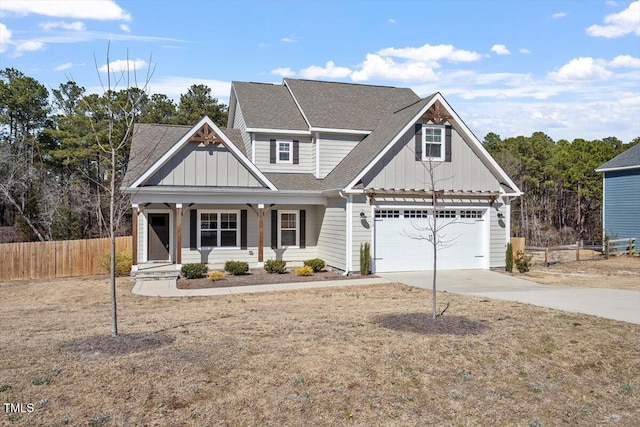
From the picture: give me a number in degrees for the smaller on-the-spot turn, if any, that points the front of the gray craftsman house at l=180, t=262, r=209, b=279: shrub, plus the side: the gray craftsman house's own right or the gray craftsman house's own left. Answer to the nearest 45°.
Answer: approximately 45° to the gray craftsman house's own right

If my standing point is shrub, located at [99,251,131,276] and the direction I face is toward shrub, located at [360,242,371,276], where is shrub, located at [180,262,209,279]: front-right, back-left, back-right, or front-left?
front-right

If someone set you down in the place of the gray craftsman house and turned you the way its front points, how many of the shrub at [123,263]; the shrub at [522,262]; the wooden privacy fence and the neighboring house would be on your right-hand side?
2

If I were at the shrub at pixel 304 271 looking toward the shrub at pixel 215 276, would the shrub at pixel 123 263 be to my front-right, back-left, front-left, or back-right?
front-right

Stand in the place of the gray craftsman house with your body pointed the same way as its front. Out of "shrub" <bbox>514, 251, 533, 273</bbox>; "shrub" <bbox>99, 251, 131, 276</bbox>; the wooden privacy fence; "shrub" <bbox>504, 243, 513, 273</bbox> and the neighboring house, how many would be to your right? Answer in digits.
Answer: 2

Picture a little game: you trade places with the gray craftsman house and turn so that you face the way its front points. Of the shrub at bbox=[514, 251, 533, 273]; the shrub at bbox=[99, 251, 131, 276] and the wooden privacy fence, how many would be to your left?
1

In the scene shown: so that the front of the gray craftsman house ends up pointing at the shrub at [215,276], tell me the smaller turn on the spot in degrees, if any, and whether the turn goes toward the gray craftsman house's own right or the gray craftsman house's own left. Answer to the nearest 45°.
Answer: approximately 45° to the gray craftsman house's own right

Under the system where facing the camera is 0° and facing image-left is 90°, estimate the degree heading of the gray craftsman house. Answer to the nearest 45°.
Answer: approximately 0°

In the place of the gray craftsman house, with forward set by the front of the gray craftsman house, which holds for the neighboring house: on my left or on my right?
on my left

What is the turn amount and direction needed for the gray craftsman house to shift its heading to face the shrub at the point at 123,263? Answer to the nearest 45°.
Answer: approximately 90° to its right

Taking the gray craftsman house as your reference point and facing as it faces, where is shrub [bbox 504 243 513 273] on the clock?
The shrub is roughly at 9 o'clock from the gray craftsman house.

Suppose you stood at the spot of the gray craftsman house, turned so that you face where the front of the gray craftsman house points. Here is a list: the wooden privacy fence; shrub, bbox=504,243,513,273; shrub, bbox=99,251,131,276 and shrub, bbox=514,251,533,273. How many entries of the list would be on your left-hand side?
2

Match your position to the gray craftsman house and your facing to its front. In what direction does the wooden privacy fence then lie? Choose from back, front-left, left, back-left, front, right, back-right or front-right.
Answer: right
